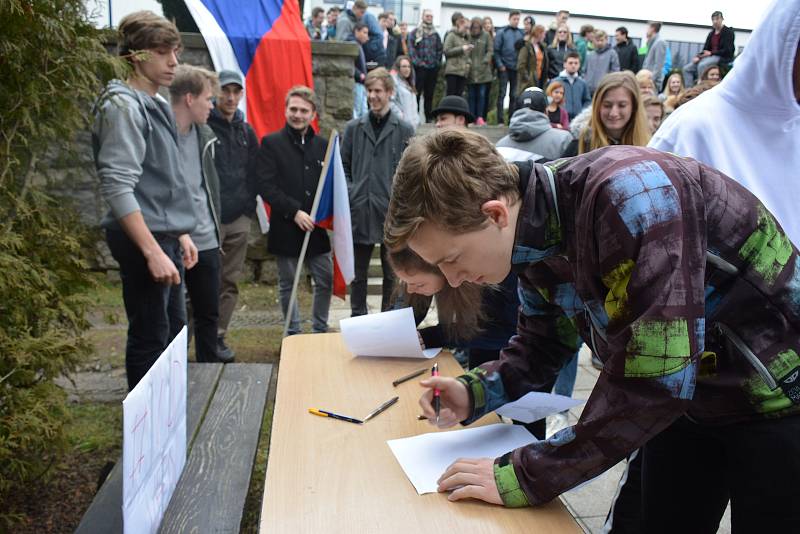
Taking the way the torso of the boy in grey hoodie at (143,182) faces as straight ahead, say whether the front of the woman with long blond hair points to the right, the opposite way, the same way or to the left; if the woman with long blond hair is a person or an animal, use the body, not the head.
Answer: to the right

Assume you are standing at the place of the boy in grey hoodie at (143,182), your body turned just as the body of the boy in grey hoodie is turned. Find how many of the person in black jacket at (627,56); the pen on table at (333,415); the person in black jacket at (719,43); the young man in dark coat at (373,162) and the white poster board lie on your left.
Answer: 3

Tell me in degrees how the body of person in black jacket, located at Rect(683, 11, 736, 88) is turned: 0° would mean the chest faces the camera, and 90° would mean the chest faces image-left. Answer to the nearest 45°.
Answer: approximately 45°

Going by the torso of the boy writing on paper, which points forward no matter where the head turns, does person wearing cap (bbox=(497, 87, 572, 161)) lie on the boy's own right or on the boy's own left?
on the boy's own right

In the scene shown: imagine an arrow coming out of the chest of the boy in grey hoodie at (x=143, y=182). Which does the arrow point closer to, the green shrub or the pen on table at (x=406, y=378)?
the pen on table

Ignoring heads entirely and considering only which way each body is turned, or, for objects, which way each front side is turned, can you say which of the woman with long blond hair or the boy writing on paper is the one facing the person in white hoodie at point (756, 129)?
the woman with long blond hair

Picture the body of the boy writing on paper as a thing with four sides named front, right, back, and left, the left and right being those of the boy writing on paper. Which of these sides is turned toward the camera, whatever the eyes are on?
left
